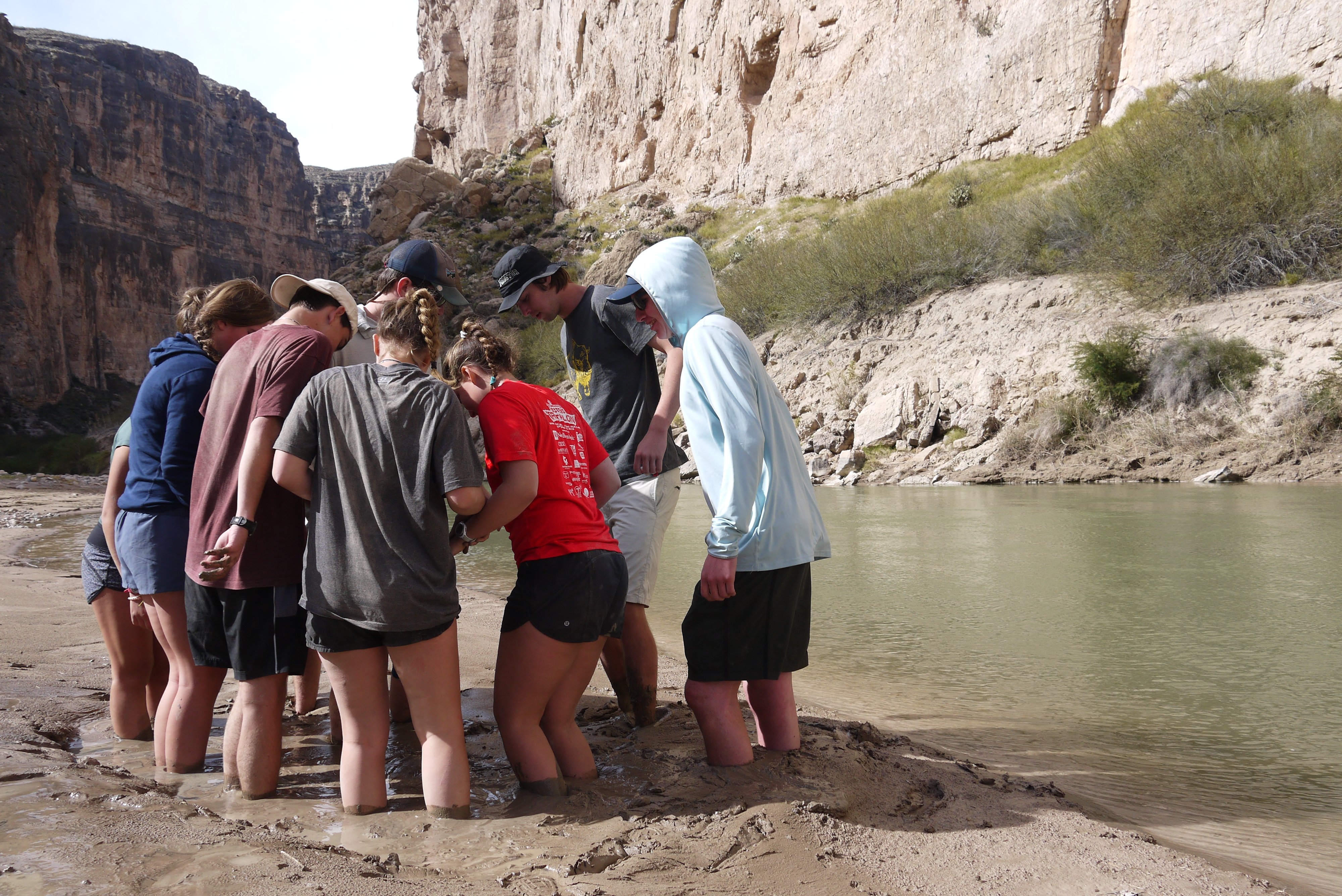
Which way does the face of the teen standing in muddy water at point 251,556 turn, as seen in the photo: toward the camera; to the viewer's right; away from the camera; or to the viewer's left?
to the viewer's right

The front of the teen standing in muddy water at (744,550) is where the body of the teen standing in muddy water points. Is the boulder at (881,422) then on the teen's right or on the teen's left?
on the teen's right

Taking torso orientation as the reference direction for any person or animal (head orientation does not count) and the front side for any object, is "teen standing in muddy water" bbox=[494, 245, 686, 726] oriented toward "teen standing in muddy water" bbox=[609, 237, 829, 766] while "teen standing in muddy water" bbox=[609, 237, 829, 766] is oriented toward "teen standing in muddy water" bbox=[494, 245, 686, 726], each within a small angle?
no

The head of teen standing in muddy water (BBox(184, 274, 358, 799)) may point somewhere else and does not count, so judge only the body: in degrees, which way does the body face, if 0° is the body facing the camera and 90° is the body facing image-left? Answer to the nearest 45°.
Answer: approximately 225°

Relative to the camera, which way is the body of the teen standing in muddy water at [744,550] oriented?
to the viewer's left

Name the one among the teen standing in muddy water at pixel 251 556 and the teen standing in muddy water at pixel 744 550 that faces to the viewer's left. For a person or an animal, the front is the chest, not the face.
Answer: the teen standing in muddy water at pixel 744 550

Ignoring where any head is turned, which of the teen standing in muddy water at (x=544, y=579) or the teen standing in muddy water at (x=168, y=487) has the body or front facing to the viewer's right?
the teen standing in muddy water at (x=168, y=487)

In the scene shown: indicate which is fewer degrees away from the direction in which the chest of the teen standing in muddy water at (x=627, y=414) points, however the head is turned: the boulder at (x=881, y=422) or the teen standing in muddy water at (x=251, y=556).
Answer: the teen standing in muddy water

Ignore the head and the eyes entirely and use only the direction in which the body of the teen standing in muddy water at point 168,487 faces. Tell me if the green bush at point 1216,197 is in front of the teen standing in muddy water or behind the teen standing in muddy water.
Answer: in front

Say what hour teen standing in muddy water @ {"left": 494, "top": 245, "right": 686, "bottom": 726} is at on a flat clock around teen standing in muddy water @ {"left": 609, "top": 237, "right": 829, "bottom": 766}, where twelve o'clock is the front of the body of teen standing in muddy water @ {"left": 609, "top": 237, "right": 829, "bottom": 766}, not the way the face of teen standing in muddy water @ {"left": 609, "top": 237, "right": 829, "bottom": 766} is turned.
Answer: teen standing in muddy water @ {"left": 494, "top": 245, "right": 686, "bottom": 726} is roughly at 2 o'clock from teen standing in muddy water @ {"left": 609, "top": 237, "right": 829, "bottom": 766}.

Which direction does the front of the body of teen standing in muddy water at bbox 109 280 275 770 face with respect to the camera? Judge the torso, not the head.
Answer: to the viewer's right

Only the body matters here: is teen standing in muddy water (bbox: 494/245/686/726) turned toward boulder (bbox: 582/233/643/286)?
no

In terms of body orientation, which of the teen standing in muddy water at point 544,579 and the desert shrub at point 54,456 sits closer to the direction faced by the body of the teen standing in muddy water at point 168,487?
the teen standing in muddy water

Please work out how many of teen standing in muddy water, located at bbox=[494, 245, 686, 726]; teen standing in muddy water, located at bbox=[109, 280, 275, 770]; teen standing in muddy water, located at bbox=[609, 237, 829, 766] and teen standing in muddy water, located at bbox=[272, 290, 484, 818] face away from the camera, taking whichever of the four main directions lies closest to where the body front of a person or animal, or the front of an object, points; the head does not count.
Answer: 1

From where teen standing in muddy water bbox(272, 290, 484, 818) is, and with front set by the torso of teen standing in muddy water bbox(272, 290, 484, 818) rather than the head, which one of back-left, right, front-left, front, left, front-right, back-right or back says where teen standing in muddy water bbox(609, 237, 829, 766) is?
right

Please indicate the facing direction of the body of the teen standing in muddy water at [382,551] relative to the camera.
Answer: away from the camera

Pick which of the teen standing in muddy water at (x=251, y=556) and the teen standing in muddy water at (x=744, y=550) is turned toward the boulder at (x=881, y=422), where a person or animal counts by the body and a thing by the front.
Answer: the teen standing in muddy water at (x=251, y=556)
